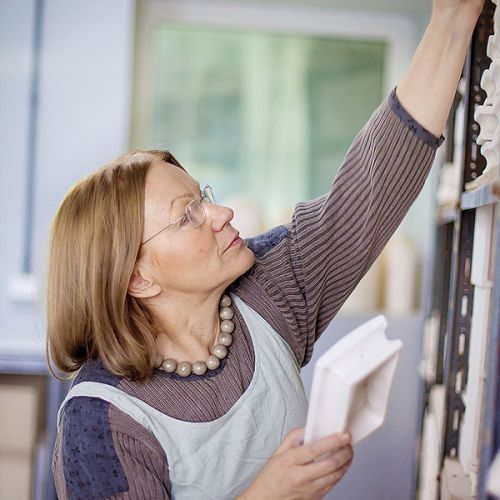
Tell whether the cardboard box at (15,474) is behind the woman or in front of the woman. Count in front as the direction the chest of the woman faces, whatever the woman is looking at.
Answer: behind

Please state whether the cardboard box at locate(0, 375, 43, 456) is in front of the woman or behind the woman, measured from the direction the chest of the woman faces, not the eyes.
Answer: behind

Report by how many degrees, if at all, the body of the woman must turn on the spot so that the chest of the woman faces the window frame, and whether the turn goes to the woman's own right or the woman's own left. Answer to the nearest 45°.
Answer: approximately 135° to the woman's own left

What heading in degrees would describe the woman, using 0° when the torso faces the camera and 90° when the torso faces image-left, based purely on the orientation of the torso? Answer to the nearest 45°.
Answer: approximately 315°

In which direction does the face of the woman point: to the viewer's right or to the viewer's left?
to the viewer's right
